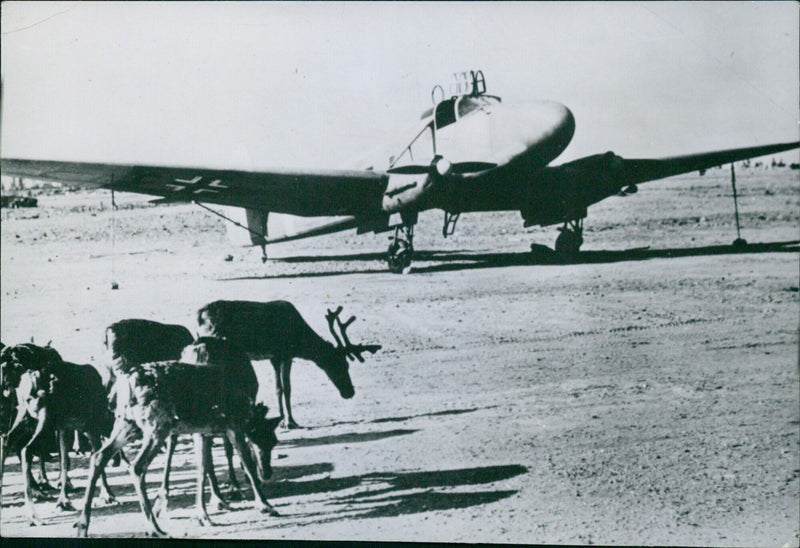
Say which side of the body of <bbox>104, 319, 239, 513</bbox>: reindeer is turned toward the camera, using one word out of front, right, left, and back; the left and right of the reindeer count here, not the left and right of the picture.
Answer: right

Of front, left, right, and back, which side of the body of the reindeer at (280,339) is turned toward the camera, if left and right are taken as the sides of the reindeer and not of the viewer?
right
